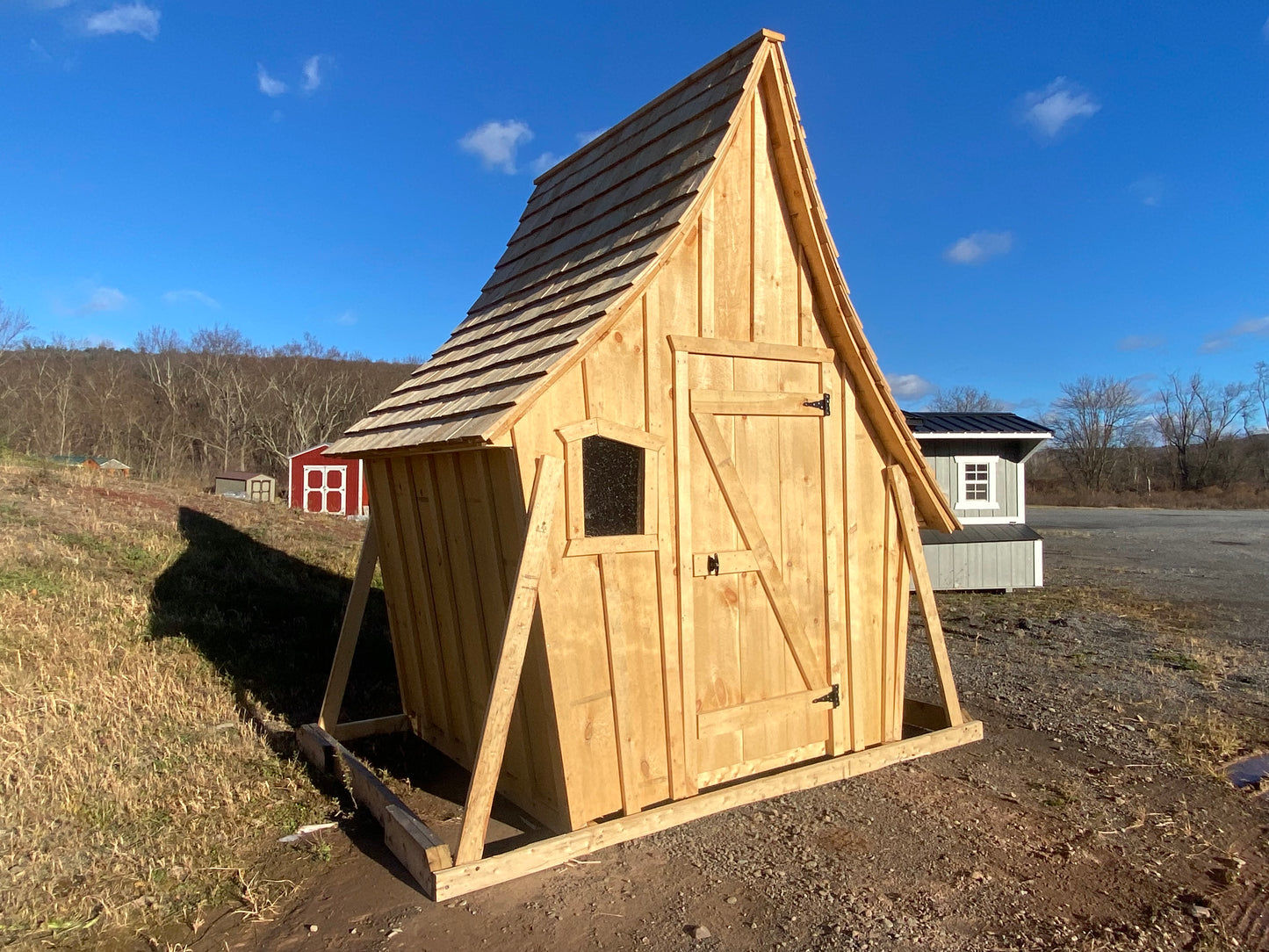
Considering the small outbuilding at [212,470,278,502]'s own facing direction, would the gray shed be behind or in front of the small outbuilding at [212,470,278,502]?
in front

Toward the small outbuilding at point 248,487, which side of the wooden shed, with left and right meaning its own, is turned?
back

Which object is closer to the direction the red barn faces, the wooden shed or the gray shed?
the wooden shed

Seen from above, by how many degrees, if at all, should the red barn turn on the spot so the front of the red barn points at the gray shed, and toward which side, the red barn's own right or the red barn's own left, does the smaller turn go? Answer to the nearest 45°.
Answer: approximately 45° to the red barn's own left

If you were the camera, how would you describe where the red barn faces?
facing the viewer

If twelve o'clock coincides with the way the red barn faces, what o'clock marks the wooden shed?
The wooden shed is roughly at 12 o'clock from the red barn.

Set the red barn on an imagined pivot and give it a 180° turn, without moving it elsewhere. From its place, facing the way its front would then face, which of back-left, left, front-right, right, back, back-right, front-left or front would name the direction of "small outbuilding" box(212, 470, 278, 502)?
left

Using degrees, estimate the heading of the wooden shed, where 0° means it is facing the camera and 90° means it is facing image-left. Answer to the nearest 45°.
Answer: approximately 315°
